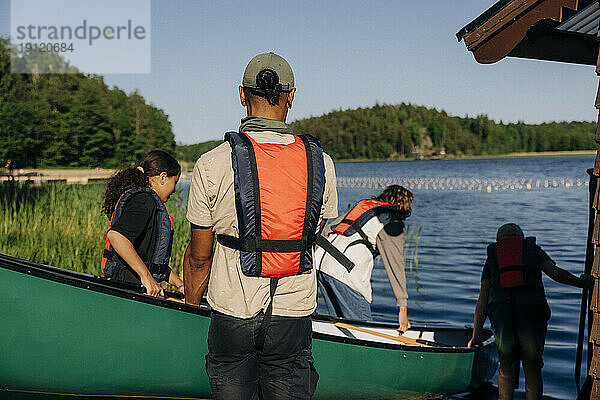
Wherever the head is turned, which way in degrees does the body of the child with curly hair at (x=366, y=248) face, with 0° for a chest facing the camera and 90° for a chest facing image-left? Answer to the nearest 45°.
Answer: approximately 270°

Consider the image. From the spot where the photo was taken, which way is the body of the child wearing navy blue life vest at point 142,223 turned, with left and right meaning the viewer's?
facing to the right of the viewer

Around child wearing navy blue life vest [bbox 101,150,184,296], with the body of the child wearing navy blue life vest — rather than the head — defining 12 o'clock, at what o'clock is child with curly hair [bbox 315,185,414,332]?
The child with curly hair is roughly at 11 o'clock from the child wearing navy blue life vest.

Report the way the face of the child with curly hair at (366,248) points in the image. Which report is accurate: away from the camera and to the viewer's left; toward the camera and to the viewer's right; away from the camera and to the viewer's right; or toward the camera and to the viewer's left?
away from the camera and to the viewer's right

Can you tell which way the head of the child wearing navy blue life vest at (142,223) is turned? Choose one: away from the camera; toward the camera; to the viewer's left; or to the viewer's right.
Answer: to the viewer's right

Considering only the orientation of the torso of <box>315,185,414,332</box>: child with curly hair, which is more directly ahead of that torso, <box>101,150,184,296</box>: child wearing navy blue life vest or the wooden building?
the wooden building

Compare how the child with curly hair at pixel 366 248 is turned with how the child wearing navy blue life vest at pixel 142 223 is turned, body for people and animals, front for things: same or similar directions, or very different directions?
same or similar directions

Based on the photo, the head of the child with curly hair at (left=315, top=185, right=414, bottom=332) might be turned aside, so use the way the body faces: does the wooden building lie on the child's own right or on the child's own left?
on the child's own right

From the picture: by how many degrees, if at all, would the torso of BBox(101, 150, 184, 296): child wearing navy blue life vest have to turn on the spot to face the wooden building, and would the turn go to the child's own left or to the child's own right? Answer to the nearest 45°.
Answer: approximately 45° to the child's own right

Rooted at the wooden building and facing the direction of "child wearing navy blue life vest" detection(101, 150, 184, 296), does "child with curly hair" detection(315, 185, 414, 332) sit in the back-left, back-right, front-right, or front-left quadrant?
front-right

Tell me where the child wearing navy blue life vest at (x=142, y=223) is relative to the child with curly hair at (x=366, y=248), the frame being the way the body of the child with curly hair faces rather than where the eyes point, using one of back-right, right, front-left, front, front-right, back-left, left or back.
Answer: back-right

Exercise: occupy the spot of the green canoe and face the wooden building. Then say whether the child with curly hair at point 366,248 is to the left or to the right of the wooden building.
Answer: left

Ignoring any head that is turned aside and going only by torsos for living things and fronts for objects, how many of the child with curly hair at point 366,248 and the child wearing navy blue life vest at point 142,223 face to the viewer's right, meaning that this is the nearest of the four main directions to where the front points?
2
